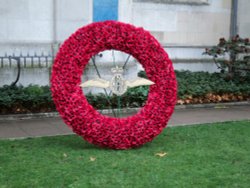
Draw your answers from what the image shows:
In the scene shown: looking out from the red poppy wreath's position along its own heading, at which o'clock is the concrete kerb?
The concrete kerb is roughly at 6 o'clock from the red poppy wreath.

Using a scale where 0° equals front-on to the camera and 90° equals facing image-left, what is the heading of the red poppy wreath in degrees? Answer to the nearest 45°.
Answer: approximately 0°

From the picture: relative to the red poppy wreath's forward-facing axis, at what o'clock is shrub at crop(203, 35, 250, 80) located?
The shrub is roughly at 7 o'clock from the red poppy wreath.

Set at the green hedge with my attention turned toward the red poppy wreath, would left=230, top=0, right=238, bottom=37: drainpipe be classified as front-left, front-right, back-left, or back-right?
back-left

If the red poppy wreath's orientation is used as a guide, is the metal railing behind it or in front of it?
behind

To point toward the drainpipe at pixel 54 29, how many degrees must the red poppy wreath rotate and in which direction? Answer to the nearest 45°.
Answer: approximately 180°

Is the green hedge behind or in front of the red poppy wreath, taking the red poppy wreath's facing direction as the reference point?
behind
